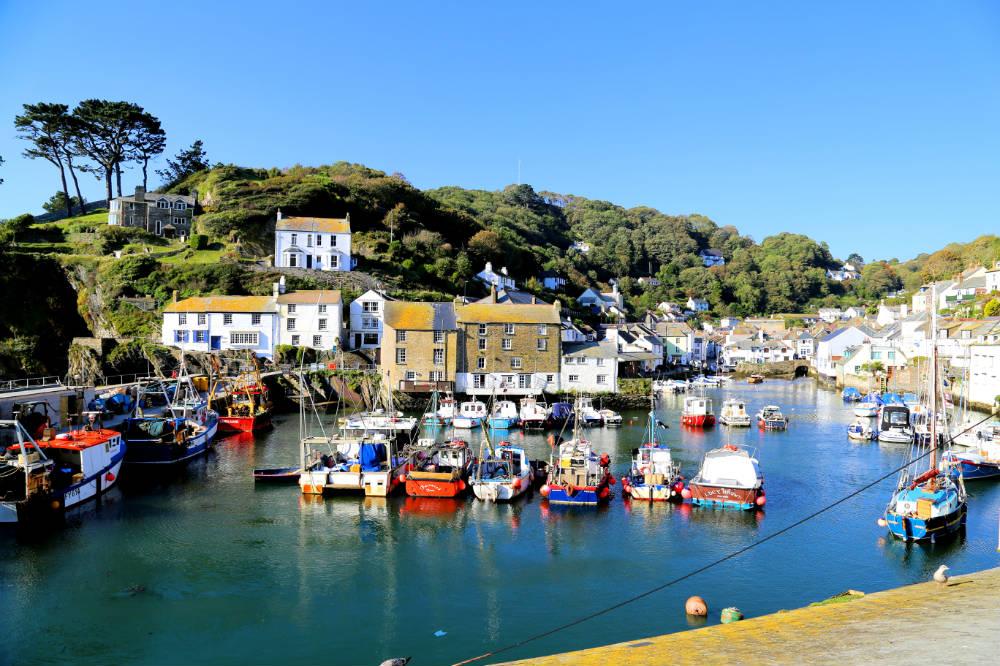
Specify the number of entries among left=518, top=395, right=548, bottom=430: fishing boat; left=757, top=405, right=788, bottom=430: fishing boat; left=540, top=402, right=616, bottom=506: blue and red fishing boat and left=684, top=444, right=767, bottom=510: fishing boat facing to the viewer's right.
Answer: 0

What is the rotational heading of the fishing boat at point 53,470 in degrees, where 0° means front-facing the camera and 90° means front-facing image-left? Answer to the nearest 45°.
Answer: approximately 225°

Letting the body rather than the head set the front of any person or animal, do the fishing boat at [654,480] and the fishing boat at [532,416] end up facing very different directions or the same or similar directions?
same or similar directions

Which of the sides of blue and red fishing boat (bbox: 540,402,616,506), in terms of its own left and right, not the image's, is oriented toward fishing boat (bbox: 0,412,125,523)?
left

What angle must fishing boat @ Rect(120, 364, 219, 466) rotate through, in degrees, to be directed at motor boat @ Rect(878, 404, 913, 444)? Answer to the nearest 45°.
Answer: approximately 45° to its right

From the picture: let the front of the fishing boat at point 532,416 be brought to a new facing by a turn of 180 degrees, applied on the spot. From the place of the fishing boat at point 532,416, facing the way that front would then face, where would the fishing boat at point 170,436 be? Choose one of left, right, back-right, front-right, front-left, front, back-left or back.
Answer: front-right

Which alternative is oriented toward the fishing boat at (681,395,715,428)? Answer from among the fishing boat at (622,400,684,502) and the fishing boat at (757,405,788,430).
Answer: the fishing boat at (622,400,684,502)

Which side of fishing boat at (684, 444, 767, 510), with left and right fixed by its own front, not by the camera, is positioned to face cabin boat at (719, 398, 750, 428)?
front

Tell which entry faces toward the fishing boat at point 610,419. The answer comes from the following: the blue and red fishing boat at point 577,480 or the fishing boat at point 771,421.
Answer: the blue and red fishing boat

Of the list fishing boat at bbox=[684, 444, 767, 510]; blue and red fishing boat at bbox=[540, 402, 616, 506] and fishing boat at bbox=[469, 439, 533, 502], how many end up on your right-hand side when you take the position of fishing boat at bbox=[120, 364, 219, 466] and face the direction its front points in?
3

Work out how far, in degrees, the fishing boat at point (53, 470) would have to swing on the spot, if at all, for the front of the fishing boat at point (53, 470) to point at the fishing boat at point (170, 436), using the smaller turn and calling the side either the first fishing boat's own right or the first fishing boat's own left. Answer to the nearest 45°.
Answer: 0° — it already faces it

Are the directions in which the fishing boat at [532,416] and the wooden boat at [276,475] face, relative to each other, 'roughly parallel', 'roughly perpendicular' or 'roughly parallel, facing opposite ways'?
roughly perpendicular

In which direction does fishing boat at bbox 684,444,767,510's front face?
away from the camera

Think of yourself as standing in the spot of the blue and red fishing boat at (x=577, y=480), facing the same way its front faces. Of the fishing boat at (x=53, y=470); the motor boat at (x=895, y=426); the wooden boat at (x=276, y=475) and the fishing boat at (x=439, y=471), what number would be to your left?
3
